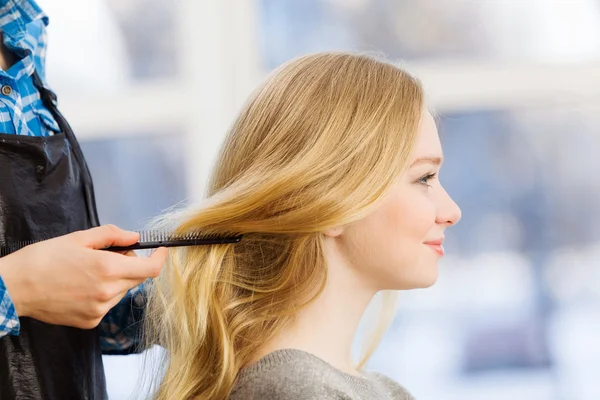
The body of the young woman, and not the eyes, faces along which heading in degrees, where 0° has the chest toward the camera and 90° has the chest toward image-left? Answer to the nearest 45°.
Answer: approximately 270°

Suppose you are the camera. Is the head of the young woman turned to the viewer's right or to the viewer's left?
to the viewer's right
